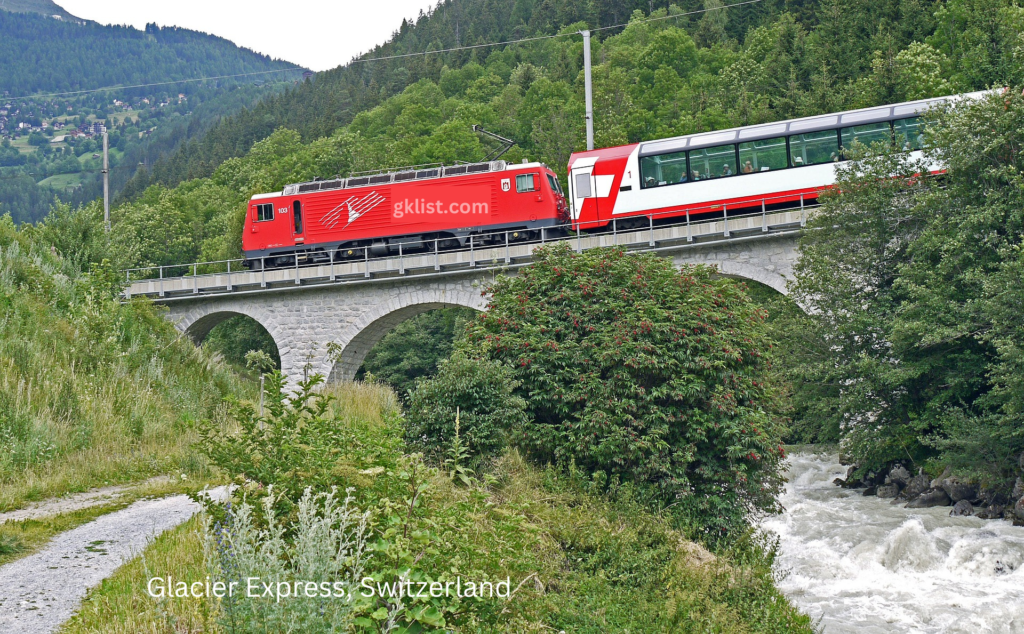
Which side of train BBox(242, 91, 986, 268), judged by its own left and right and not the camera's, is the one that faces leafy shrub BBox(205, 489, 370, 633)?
left

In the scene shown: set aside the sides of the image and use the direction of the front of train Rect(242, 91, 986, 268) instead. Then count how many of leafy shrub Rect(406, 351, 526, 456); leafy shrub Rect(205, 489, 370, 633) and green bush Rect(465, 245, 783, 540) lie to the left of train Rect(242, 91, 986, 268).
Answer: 3

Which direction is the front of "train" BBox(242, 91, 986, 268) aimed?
to the viewer's left

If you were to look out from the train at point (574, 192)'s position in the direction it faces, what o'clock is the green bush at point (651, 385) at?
The green bush is roughly at 9 o'clock from the train.

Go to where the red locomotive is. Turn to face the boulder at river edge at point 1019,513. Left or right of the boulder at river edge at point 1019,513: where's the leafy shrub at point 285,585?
right

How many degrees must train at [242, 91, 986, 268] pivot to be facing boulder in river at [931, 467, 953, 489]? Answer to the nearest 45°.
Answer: approximately 135° to its left

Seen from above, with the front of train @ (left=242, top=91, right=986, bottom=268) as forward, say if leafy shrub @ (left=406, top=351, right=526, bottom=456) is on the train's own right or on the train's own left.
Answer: on the train's own left

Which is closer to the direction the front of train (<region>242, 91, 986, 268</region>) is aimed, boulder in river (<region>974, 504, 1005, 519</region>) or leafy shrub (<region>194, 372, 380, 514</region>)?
the leafy shrub

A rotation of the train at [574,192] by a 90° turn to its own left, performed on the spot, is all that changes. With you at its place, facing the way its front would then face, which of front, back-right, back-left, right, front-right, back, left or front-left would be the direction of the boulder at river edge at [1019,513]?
front-left

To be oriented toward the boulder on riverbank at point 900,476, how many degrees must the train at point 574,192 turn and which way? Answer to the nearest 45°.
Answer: approximately 135° to its left

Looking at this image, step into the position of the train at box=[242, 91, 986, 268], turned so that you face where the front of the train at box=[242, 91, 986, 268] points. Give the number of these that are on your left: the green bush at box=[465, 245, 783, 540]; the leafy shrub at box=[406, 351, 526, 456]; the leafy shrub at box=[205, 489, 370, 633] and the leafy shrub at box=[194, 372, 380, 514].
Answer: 4

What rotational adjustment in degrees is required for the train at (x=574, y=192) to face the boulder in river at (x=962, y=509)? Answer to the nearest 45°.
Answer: approximately 135° to its left
